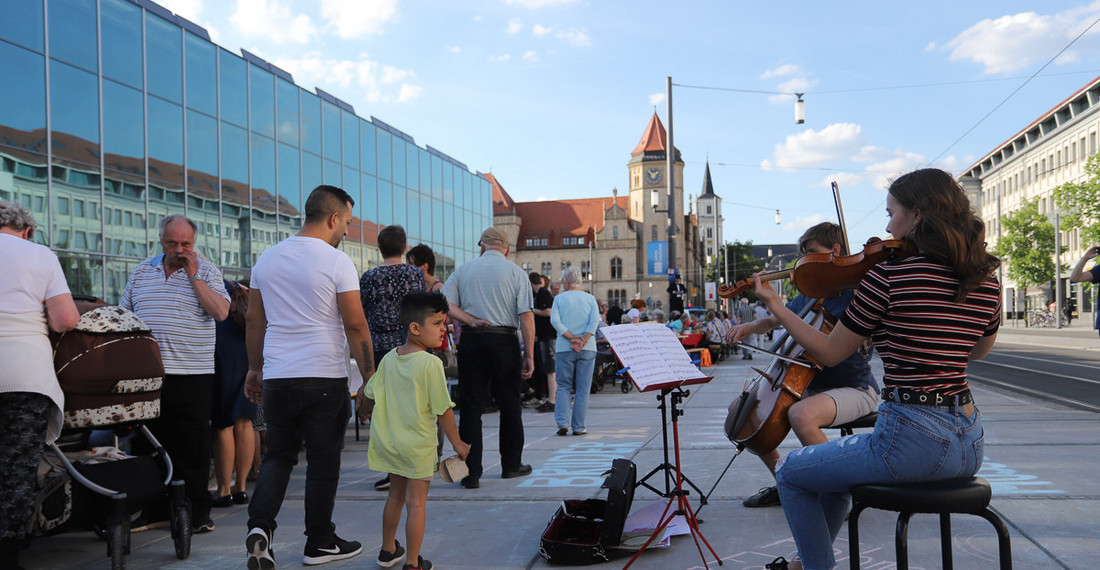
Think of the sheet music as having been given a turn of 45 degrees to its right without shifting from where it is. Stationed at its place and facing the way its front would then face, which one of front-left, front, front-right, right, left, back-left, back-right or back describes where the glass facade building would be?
back-right

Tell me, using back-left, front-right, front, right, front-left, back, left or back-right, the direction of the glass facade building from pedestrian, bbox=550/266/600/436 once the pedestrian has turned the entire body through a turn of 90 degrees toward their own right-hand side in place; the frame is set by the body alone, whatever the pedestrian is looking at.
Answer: back-left

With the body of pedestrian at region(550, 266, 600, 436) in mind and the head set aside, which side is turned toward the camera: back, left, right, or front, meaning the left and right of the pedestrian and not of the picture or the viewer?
back

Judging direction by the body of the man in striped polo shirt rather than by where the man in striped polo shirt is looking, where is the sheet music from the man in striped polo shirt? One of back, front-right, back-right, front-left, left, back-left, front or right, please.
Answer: front-left

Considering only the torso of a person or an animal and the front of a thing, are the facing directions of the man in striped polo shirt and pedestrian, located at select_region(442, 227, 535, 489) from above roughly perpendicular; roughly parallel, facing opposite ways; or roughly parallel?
roughly parallel, facing opposite ways

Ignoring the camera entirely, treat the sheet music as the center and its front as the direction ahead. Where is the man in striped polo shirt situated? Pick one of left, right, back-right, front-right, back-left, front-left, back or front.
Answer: back-right

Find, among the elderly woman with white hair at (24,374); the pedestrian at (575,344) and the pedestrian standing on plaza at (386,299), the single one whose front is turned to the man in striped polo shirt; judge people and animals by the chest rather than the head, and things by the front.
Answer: the elderly woman with white hair

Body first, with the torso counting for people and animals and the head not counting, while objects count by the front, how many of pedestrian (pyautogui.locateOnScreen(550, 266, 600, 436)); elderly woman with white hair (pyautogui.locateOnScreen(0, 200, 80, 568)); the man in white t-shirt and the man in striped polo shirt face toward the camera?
1

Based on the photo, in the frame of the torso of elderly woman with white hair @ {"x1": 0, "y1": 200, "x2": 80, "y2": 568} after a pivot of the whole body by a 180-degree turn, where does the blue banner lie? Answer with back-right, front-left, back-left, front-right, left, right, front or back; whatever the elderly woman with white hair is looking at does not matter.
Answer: back

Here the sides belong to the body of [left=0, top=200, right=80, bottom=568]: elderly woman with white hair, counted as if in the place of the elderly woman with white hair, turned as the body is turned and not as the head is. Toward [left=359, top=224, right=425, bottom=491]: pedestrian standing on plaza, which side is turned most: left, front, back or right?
front

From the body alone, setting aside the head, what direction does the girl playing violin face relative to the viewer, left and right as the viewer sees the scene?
facing away from the viewer and to the left of the viewer

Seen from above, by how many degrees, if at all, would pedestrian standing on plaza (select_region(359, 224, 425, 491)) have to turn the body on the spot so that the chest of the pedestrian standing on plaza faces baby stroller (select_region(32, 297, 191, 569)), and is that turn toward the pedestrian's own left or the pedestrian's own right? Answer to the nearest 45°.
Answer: approximately 135° to the pedestrian's own left
